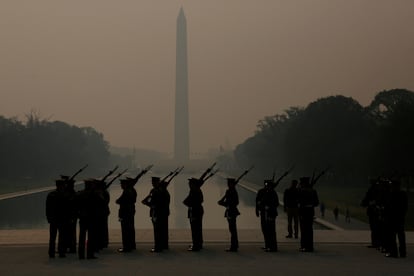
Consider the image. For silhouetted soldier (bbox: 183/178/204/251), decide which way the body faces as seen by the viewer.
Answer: to the viewer's left

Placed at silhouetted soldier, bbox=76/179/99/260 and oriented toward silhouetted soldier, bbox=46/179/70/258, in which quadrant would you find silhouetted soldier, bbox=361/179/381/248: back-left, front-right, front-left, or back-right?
back-right

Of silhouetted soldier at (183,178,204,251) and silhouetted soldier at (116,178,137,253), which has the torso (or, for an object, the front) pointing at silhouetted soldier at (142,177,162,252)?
silhouetted soldier at (183,178,204,251)

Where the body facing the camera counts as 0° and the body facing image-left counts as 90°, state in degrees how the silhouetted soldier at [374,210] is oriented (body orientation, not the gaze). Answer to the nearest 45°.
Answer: approximately 90°

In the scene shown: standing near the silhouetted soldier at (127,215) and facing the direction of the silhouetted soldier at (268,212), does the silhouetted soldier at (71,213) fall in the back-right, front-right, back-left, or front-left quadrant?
back-right

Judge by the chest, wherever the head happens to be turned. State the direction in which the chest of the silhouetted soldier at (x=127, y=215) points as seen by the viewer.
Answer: to the viewer's left

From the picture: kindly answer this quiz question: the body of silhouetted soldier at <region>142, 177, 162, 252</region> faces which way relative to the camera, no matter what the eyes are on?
to the viewer's left

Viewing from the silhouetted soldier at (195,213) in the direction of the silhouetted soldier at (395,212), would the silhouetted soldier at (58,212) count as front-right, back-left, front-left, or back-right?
back-right

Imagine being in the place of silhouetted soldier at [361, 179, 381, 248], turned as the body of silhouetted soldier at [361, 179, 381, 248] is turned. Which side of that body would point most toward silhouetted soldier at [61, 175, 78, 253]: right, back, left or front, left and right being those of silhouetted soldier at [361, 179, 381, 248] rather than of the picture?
front

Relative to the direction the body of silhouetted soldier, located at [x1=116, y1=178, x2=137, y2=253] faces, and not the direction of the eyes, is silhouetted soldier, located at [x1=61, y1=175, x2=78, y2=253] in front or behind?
in front

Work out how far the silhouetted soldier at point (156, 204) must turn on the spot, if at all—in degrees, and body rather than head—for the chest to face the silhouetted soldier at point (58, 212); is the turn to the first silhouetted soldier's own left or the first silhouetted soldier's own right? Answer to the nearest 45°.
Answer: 0° — they already face them

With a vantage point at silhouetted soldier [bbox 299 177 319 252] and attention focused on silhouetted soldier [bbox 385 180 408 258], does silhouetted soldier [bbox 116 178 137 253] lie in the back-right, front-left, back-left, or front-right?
back-right

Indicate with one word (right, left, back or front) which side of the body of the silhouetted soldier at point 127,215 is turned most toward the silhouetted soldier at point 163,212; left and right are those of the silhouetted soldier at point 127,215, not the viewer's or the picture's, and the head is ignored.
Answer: back

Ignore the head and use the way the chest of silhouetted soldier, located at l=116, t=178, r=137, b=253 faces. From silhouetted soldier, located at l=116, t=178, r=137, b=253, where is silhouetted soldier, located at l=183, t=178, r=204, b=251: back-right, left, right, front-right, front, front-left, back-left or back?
back
